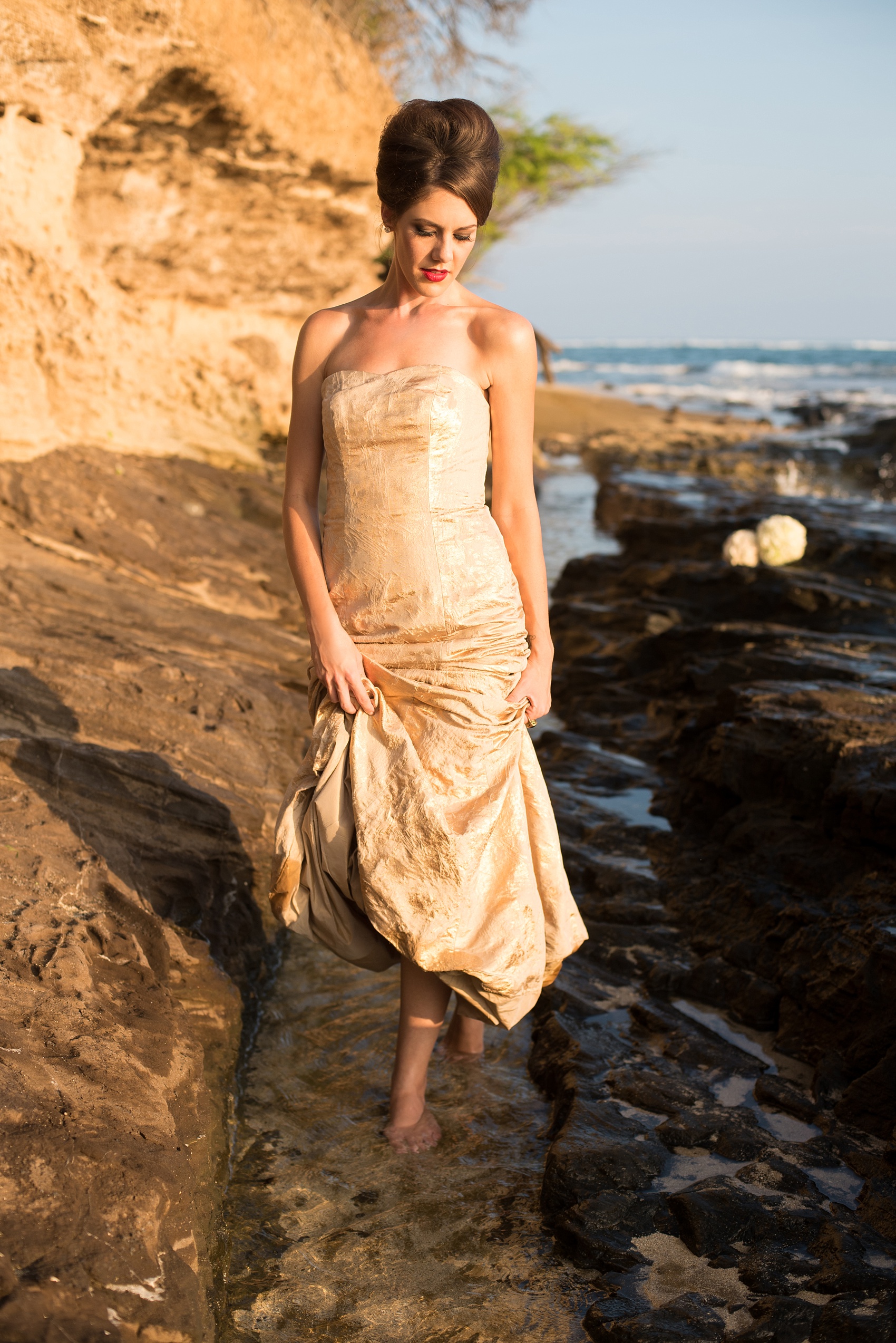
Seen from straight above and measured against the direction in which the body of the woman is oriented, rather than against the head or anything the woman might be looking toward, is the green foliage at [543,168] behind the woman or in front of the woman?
behind

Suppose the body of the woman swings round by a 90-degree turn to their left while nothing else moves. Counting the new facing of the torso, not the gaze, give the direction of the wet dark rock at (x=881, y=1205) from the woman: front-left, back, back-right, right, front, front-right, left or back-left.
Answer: front

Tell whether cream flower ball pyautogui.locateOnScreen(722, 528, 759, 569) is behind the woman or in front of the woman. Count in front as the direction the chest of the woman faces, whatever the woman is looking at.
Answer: behind

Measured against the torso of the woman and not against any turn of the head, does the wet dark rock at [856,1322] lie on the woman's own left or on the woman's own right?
on the woman's own left

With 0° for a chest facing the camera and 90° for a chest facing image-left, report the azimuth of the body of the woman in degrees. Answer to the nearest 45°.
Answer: approximately 0°
